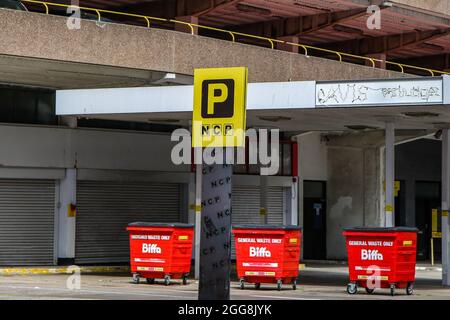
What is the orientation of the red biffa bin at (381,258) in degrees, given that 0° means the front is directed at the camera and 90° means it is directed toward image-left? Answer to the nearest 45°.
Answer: approximately 45°

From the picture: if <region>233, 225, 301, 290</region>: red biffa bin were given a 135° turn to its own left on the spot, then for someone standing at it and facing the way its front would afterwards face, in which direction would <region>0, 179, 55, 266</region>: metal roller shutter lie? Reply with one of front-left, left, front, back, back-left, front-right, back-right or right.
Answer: back-left

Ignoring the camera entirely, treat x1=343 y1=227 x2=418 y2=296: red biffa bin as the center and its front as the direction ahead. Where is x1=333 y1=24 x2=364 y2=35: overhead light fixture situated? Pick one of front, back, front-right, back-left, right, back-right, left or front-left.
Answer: back-right

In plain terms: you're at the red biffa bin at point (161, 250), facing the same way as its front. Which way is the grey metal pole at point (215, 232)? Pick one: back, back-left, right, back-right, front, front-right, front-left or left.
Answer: front-left

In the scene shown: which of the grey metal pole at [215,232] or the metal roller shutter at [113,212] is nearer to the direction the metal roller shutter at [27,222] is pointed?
the grey metal pole

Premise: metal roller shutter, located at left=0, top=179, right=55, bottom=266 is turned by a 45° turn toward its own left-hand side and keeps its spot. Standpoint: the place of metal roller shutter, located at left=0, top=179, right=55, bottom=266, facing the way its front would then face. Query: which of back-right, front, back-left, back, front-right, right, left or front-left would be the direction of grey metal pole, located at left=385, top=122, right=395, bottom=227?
front

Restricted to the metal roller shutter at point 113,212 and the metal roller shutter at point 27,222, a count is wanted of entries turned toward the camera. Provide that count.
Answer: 2

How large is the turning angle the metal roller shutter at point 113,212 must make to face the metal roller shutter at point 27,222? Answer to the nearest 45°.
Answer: approximately 45° to its right

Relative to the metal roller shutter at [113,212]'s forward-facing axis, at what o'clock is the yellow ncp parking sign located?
The yellow ncp parking sign is roughly at 12 o'clock from the metal roller shutter.

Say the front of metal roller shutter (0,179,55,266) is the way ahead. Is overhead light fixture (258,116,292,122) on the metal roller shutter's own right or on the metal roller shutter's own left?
on the metal roller shutter's own left

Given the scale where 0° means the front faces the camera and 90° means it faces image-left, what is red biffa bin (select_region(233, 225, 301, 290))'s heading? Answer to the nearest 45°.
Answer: approximately 45°

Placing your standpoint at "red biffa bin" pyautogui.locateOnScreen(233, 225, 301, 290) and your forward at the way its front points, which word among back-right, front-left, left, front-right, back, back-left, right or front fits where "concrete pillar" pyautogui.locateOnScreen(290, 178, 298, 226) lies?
back-right

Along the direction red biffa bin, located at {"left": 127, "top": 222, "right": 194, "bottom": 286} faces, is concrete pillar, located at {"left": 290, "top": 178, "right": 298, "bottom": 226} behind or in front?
behind

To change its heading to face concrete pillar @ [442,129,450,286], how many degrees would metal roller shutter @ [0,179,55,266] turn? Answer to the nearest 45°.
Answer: approximately 45° to its left
